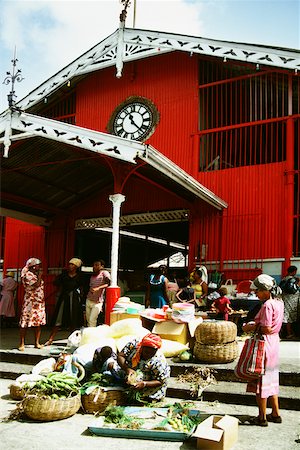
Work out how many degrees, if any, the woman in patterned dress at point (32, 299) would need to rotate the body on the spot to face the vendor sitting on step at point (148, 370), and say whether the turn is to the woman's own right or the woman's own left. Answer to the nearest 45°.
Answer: approximately 45° to the woman's own left

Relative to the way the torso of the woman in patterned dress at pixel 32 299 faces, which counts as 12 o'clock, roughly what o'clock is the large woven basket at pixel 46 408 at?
The large woven basket is roughly at 12 o'clock from the woman in patterned dress.

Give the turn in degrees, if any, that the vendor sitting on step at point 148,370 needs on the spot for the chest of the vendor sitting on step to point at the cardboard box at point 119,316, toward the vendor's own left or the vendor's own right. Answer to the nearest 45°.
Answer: approximately 135° to the vendor's own right

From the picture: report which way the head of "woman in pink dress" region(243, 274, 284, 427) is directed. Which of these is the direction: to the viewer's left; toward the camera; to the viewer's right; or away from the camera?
to the viewer's left

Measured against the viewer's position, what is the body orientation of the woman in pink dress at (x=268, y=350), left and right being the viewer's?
facing to the left of the viewer

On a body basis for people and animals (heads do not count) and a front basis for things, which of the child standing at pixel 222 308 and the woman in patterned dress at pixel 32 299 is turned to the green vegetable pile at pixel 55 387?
the woman in patterned dress
